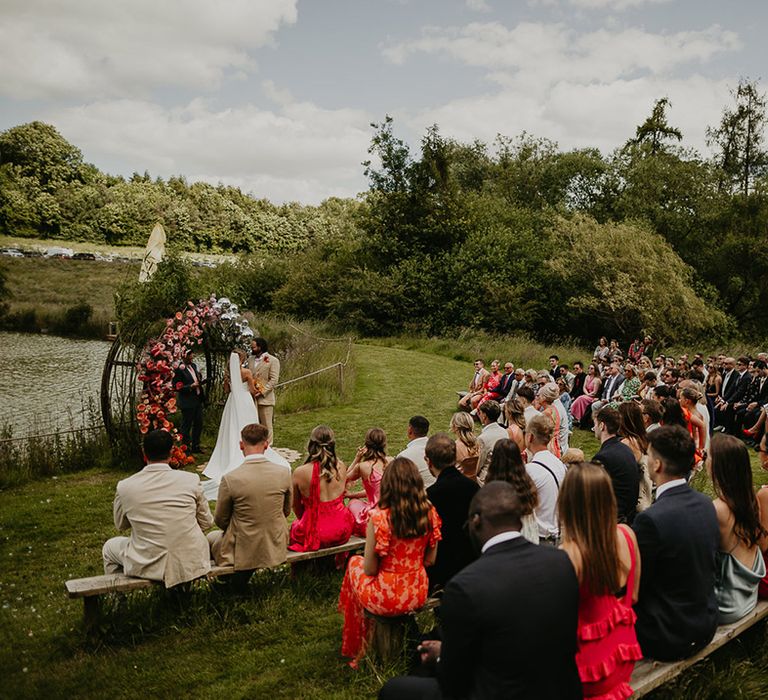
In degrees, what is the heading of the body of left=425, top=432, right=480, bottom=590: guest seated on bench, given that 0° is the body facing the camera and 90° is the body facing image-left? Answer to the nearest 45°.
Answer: approximately 135°

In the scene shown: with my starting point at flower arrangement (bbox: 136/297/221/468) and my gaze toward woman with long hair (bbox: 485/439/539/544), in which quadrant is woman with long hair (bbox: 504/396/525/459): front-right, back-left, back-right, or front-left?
front-left

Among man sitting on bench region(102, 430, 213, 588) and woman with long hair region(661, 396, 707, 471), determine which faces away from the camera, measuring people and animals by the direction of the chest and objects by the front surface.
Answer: the man sitting on bench

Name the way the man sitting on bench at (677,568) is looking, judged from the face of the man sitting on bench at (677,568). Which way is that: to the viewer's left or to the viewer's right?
to the viewer's left

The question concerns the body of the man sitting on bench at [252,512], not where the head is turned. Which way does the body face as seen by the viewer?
away from the camera

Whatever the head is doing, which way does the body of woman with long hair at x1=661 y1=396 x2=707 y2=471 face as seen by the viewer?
to the viewer's left

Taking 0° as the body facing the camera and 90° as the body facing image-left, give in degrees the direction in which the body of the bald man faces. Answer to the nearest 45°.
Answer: approximately 135°

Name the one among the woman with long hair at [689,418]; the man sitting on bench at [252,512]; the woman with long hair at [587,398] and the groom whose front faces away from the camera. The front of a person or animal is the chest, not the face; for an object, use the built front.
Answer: the man sitting on bench

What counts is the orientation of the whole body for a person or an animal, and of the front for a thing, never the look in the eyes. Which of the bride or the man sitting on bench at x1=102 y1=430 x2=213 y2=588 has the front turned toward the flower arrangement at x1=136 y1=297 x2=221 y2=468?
the man sitting on bench

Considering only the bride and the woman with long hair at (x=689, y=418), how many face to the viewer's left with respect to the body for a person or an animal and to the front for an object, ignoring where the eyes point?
1

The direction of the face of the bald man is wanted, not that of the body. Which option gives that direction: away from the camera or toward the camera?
away from the camera

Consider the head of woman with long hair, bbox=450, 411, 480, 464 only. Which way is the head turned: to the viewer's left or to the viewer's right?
to the viewer's left
